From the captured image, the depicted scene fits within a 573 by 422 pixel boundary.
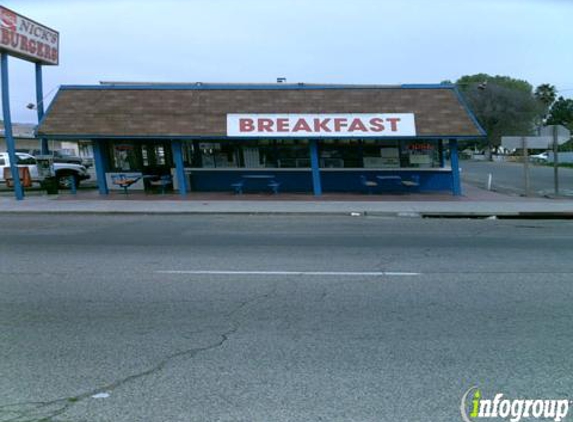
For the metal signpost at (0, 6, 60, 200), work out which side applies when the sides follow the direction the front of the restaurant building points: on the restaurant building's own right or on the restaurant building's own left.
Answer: on the restaurant building's own right

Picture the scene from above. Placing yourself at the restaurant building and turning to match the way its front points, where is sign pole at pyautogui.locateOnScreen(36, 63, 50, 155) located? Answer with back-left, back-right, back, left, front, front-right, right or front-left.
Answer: right

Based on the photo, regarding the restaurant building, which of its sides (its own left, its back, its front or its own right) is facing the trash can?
right

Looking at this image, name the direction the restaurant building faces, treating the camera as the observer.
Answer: facing the viewer
